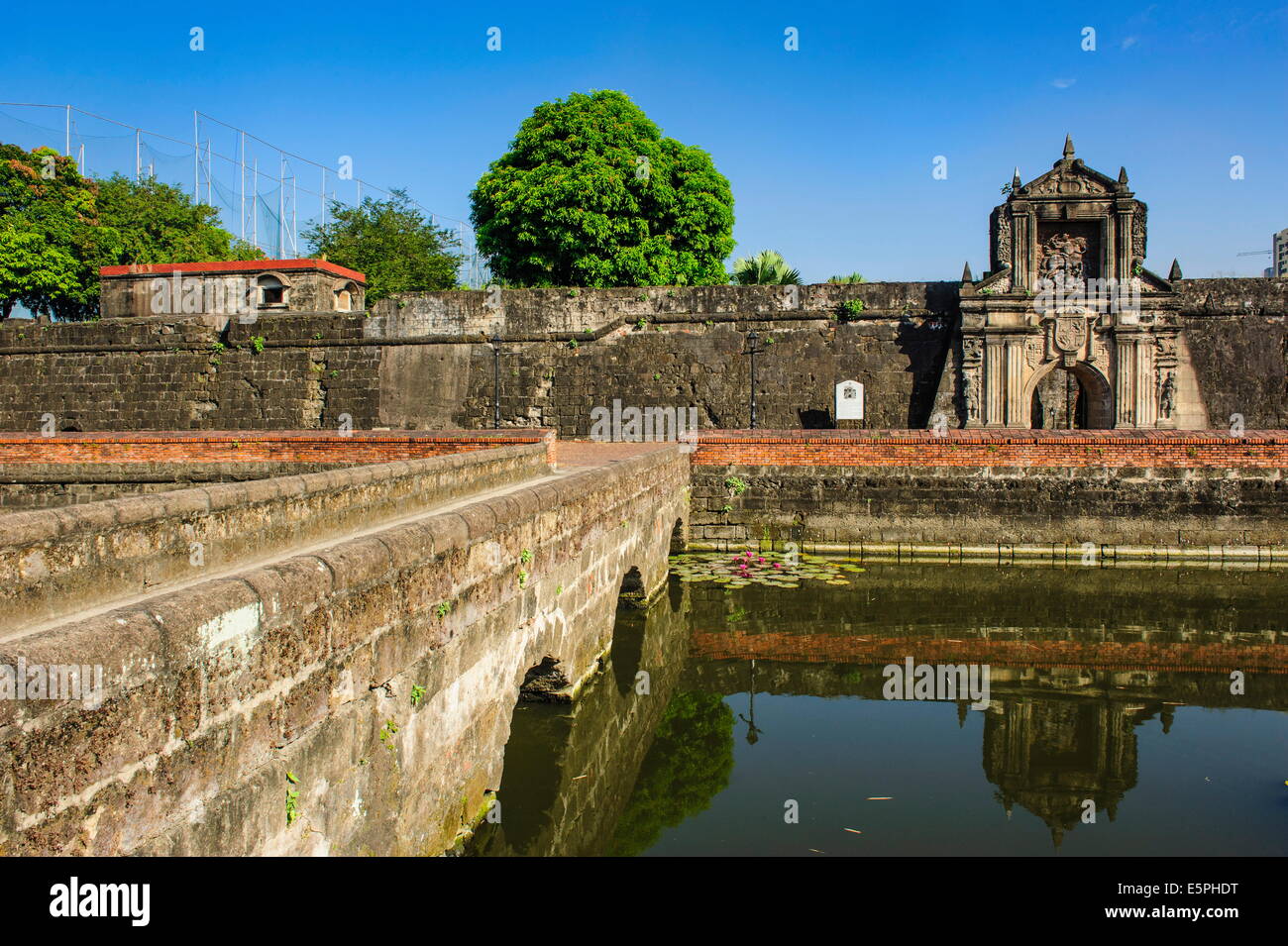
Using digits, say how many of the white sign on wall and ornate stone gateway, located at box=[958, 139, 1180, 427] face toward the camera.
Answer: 2

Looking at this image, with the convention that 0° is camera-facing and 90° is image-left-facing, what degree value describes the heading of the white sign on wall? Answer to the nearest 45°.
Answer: approximately 0°

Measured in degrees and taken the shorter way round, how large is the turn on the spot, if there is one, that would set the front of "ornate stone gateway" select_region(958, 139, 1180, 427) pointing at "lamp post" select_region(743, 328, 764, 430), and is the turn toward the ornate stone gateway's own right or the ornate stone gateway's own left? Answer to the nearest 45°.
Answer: approximately 90° to the ornate stone gateway's own right
